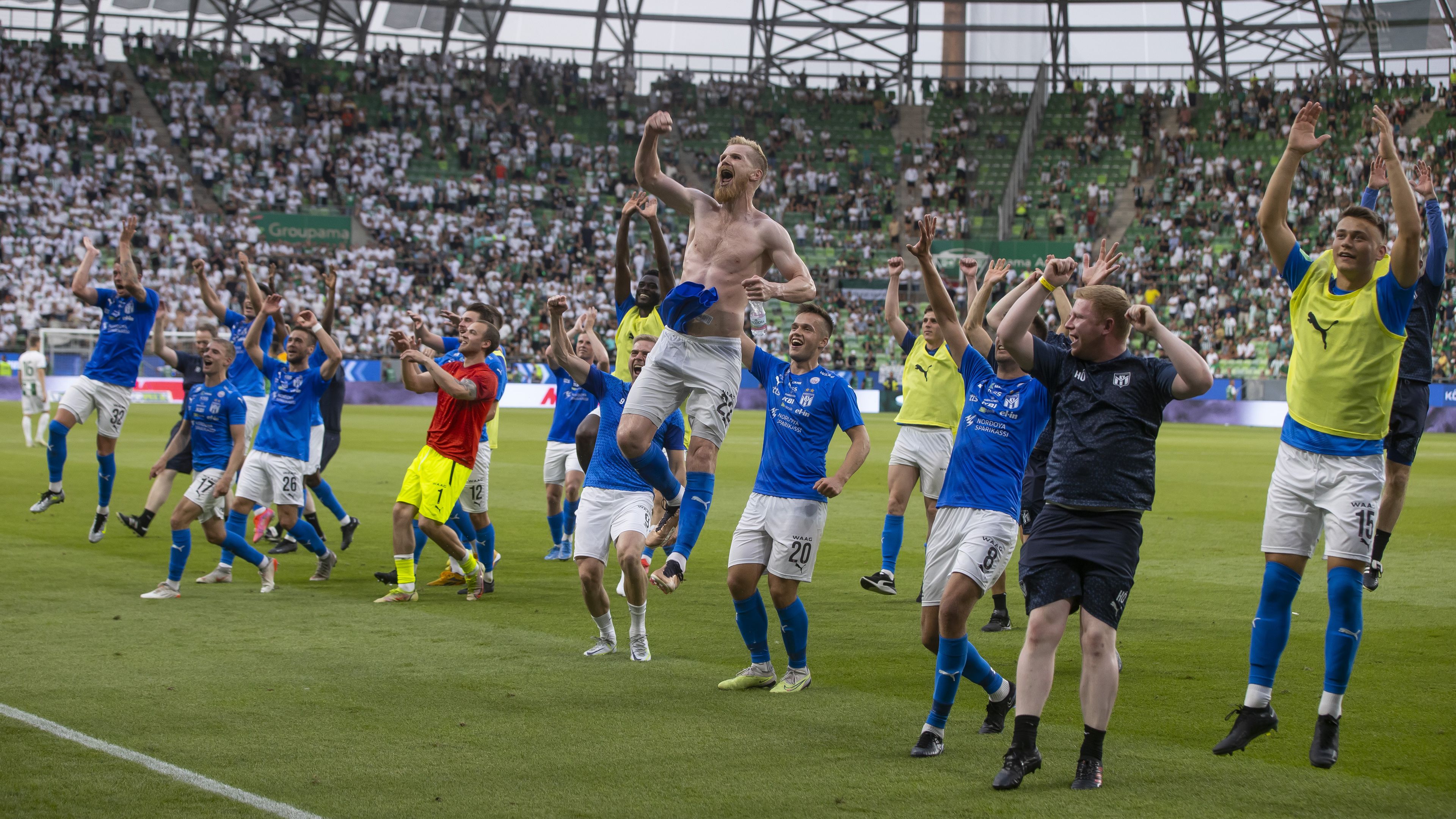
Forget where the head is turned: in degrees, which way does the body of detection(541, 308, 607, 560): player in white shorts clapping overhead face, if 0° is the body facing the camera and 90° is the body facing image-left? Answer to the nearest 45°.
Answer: approximately 0°

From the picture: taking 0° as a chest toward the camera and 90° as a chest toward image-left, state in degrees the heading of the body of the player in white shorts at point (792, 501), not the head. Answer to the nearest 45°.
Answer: approximately 45°

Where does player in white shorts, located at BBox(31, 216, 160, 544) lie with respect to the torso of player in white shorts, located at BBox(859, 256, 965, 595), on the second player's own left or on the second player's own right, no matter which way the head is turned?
on the second player's own right

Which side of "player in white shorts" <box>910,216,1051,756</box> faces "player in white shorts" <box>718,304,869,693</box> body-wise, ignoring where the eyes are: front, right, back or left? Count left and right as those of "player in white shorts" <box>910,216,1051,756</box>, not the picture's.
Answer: right

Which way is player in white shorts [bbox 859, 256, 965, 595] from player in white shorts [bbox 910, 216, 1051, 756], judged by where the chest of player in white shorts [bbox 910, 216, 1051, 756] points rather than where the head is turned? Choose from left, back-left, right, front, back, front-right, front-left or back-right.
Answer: back-right

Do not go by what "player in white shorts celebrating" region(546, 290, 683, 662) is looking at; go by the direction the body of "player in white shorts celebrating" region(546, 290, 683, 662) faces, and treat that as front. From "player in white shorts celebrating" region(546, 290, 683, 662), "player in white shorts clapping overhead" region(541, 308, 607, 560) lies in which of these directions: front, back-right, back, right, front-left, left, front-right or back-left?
back

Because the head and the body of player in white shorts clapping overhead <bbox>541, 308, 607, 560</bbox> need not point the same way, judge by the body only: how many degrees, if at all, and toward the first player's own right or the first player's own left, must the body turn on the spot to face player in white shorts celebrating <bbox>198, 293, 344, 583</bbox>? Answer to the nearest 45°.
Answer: approximately 45° to the first player's own right

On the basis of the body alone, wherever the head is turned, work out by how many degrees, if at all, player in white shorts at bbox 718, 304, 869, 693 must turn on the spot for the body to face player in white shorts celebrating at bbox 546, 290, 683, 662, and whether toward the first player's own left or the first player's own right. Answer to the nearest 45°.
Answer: approximately 90° to the first player's own right

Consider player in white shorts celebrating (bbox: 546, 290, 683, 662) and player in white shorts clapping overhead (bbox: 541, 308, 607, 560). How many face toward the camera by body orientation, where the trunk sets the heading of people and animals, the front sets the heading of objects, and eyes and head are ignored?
2

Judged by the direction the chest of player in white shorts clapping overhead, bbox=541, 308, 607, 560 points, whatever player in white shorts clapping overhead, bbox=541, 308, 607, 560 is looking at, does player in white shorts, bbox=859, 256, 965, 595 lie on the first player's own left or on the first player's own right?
on the first player's own left

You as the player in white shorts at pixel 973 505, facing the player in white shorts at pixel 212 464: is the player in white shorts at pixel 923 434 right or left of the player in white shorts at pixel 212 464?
right
